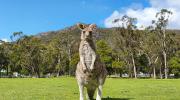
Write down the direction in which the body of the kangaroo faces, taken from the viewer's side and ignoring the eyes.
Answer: toward the camera
